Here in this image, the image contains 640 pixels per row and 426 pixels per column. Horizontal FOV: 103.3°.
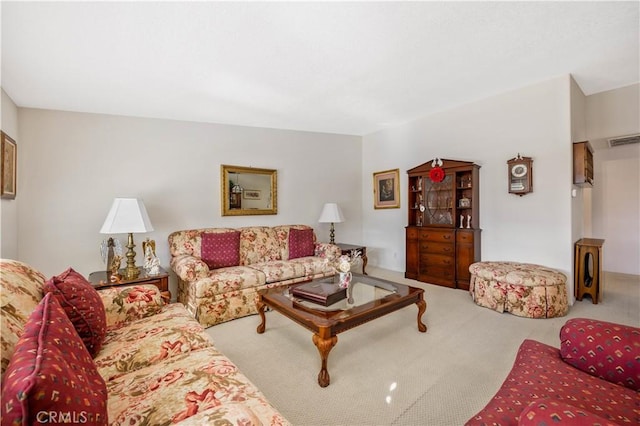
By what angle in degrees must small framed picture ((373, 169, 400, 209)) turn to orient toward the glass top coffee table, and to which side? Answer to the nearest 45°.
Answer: approximately 45° to its left

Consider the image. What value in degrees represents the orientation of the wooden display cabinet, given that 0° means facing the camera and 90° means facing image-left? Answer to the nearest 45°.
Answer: approximately 45°

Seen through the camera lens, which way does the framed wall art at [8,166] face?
facing to the right of the viewer

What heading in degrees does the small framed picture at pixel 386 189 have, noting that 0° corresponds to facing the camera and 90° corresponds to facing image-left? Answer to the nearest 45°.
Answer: approximately 45°

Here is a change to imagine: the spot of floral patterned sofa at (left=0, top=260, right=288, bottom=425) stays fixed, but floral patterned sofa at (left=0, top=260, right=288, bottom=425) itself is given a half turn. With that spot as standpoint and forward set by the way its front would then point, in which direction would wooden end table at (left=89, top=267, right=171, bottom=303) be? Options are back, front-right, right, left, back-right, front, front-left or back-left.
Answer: right

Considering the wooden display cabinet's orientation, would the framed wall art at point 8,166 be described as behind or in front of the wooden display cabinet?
in front

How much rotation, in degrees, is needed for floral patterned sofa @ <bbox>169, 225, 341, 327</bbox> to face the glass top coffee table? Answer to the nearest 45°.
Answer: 0° — it already faces it

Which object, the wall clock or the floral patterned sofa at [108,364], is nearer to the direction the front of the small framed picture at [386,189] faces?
the floral patterned sofa

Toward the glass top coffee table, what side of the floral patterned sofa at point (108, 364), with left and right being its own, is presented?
front

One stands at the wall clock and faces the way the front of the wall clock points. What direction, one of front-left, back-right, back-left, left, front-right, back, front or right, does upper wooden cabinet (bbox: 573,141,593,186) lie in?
back-left

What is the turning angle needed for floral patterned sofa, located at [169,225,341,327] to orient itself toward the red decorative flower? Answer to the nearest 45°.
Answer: approximately 45° to its left
